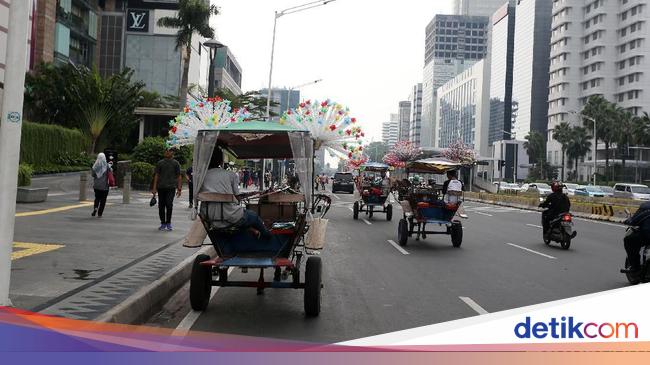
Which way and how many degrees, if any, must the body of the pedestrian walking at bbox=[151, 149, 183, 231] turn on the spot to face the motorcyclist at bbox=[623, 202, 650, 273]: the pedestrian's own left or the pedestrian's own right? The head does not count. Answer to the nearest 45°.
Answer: approximately 45° to the pedestrian's own left

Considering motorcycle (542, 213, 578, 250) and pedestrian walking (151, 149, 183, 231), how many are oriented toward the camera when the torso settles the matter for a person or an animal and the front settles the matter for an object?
1

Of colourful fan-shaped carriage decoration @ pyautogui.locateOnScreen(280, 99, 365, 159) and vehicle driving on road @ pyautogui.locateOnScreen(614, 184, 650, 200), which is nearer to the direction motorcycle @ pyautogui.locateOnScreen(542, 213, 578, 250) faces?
the vehicle driving on road

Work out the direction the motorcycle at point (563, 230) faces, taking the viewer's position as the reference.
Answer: facing away from the viewer and to the left of the viewer

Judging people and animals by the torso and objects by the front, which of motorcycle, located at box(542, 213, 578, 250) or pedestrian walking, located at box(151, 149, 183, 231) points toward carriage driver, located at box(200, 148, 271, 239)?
the pedestrian walking

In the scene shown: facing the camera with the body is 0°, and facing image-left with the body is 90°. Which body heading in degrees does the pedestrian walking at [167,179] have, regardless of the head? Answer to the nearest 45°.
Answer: approximately 0°

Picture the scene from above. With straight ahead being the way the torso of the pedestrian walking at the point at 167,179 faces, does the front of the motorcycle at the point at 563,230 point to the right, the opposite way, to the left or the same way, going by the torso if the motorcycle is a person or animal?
the opposite way

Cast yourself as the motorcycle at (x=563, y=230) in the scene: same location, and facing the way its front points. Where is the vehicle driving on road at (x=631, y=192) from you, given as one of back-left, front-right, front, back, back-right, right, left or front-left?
front-right

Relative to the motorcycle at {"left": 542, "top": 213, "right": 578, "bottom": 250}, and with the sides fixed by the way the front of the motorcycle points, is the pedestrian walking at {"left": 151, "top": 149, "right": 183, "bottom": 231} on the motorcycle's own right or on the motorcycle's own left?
on the motorcycle's own left

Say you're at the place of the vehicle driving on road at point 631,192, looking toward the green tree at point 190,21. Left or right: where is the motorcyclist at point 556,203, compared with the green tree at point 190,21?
left
